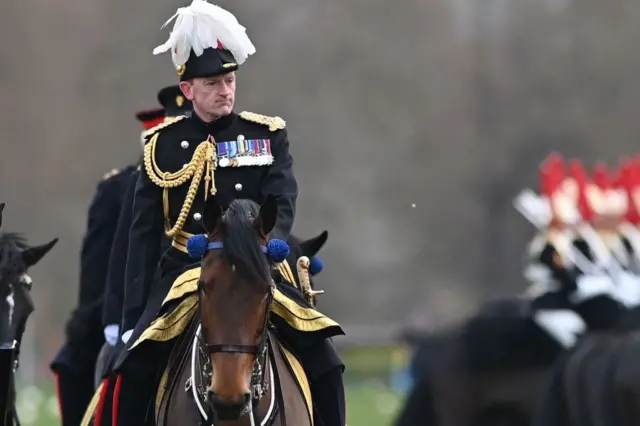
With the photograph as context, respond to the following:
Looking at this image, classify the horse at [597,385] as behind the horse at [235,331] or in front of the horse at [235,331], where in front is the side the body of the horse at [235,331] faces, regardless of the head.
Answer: behind

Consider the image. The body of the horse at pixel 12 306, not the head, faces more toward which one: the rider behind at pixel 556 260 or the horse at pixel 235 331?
the horse

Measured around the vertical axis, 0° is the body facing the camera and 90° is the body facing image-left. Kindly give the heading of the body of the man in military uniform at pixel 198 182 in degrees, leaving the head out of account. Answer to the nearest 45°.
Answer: approximately 0°

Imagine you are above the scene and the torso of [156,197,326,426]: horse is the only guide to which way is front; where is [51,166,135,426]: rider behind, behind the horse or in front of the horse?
behind
